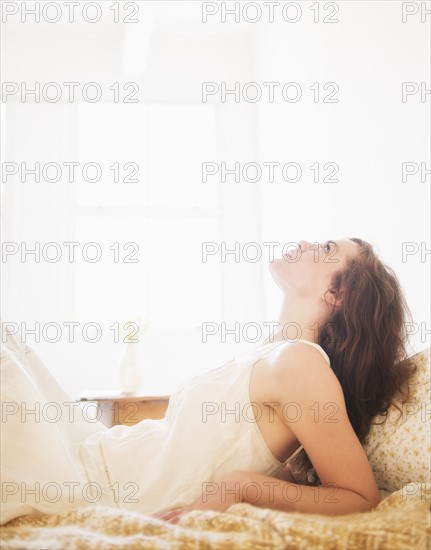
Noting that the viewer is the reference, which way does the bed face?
facing to the left of the viewer

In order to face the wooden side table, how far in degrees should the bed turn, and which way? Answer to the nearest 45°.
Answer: approximately 90° to its right
